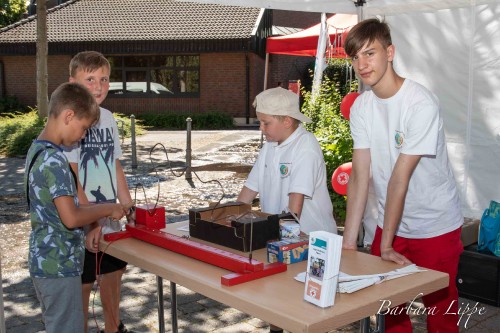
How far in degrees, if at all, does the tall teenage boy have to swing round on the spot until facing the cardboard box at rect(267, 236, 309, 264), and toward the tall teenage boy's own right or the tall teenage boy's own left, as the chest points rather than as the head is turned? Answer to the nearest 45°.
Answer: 0° — they already face it

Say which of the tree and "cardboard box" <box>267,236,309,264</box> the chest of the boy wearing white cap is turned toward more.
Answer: the cardboard box

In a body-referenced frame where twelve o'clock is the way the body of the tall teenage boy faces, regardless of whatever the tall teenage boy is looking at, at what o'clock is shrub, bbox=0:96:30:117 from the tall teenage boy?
The shrub is roughly at 3 o'clock from the tall teenage boy.

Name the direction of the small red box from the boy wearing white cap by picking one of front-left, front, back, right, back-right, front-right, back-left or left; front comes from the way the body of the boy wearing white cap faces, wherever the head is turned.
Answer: front-right

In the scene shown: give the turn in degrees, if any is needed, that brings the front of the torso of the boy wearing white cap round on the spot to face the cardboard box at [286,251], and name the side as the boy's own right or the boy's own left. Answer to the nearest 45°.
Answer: approximately 45° to the boy's own left

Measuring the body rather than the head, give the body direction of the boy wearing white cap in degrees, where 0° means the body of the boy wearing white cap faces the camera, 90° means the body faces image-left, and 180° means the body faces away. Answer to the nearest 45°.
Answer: approximately 45°

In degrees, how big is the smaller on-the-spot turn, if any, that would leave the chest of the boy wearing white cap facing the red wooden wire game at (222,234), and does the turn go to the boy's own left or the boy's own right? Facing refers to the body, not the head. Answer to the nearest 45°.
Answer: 0° — they already face it

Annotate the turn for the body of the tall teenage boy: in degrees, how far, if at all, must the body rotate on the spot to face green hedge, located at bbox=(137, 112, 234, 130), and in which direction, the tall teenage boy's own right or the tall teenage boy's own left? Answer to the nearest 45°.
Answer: approximately 90° to the tall teenage boy's own right
